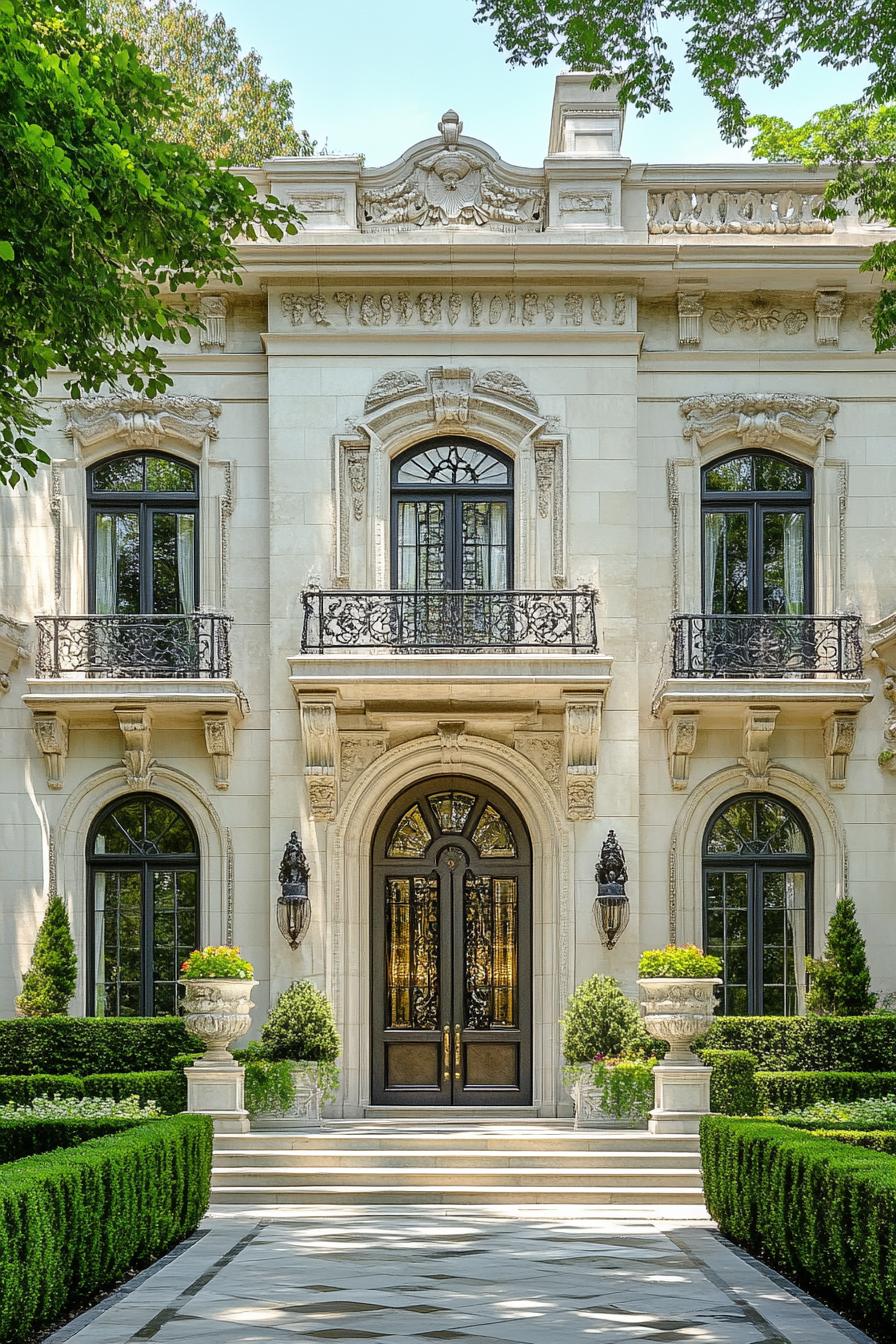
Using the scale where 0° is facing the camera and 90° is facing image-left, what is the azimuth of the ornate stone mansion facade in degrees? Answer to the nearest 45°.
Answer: approximately 0°

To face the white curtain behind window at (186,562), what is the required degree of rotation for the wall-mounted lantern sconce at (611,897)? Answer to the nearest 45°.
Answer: approximately 90° to its right

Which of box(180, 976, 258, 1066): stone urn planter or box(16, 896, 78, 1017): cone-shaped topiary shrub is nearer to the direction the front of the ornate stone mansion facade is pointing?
the stone urn planter

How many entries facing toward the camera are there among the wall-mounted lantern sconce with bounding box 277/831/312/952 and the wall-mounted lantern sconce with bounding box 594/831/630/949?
2

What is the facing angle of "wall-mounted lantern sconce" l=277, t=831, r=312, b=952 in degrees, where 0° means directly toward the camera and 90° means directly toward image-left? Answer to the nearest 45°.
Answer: approximately 0°
